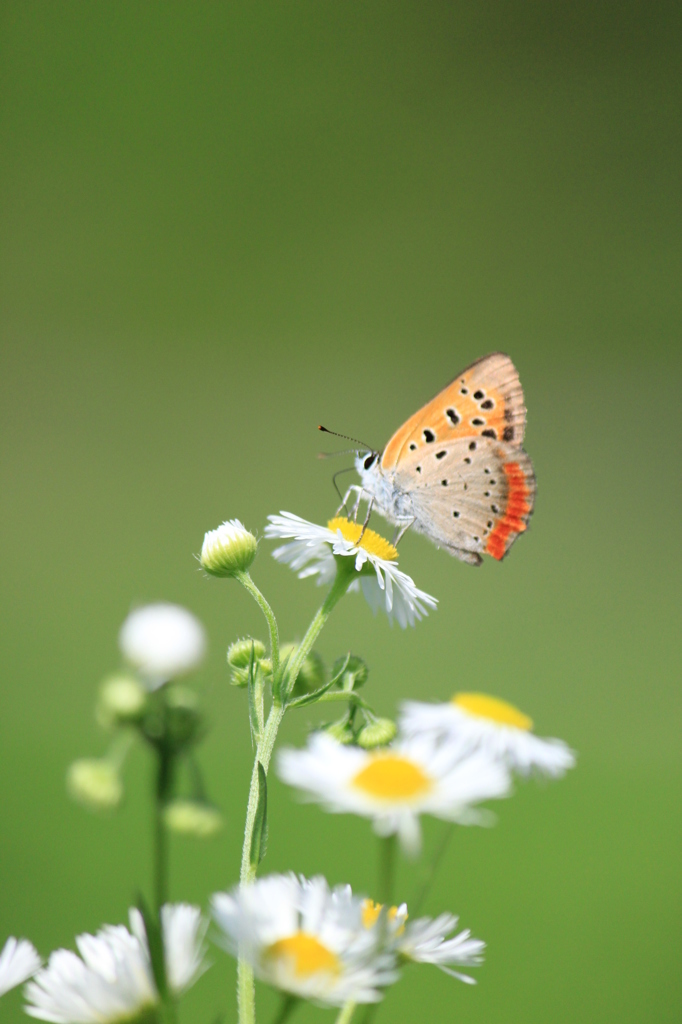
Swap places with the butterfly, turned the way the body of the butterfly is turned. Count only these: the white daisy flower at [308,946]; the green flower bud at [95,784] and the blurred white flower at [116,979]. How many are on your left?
3

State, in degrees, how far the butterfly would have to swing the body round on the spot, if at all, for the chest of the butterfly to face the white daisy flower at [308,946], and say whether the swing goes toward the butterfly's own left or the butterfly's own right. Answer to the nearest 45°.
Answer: approximately 90° to the butterfly's own left

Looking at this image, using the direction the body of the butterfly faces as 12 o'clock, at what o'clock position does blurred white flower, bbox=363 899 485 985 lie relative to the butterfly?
The blurred white flower is roughly at 9 o'clock from the butterfly.

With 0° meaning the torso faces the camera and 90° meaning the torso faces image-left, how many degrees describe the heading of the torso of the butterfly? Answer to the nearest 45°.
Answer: approximately 90°
